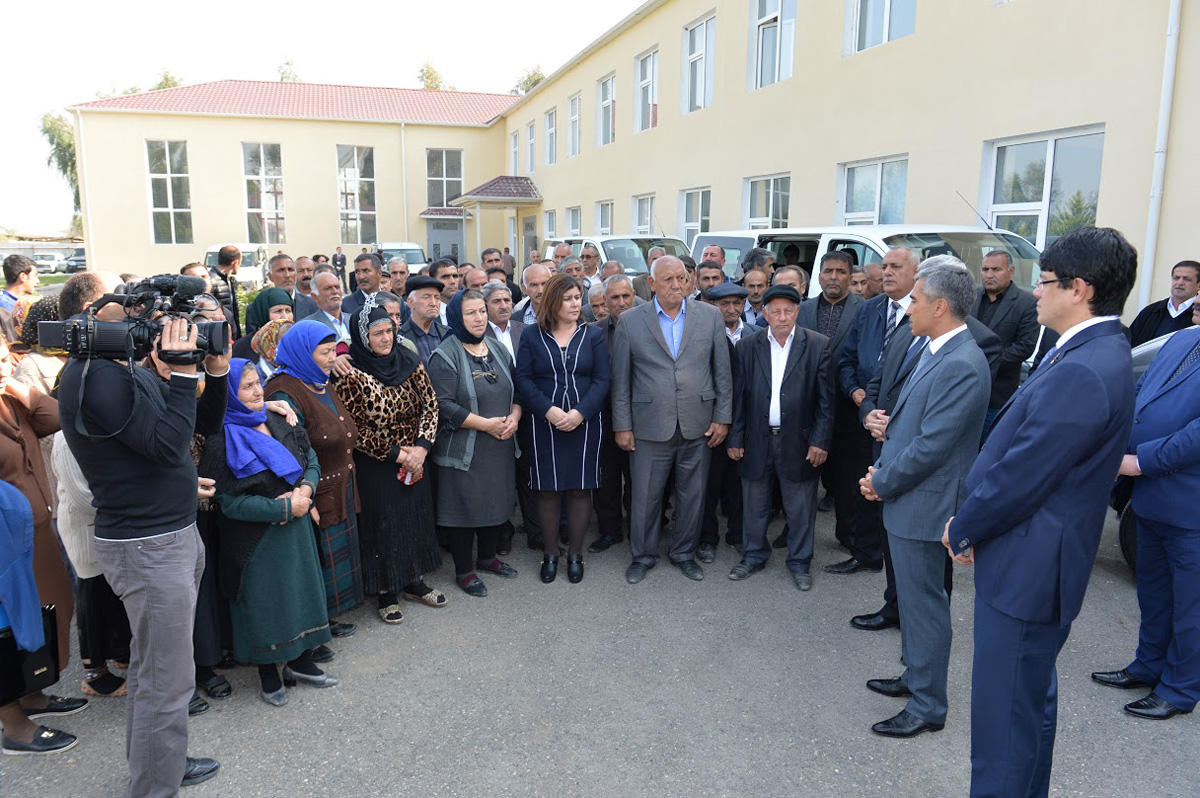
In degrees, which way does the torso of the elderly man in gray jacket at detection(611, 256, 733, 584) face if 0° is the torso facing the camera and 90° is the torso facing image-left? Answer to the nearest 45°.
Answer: approximately 0°

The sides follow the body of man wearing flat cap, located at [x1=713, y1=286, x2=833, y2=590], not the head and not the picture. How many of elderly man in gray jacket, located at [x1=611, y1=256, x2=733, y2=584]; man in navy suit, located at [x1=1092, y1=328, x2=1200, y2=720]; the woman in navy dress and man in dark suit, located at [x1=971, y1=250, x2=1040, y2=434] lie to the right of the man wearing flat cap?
2

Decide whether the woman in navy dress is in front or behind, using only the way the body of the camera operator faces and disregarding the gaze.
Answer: in front

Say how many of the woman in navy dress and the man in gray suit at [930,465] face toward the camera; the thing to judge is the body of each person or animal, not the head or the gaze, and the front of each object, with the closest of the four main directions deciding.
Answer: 1

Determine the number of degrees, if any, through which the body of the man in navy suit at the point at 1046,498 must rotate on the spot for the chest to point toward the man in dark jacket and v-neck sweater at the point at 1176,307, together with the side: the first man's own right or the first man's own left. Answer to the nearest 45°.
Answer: approximately 90° to the first man's own right

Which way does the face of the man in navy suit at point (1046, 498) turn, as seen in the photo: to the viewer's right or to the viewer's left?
to the viewer's left

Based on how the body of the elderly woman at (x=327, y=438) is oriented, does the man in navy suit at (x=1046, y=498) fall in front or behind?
in front

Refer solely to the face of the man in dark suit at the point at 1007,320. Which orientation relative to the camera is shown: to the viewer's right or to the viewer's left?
to the viewer's left

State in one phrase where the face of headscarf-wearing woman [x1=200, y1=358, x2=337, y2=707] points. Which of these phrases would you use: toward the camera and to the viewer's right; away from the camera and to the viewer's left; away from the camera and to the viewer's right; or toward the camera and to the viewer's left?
toward the camera and to the viewer's right

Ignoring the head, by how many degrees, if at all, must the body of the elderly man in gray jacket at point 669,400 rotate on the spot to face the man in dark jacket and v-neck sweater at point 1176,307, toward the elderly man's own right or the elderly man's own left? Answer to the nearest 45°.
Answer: approximately 90° to the elderly man's own left

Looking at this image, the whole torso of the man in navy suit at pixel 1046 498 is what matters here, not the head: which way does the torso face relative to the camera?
to the viewer's left

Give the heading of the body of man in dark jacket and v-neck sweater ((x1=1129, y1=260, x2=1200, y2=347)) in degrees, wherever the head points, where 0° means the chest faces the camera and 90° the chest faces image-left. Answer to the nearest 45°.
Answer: approximately 45°

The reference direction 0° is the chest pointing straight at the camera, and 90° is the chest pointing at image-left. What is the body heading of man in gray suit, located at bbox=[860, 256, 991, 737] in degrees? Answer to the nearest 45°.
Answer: approximately 90°
